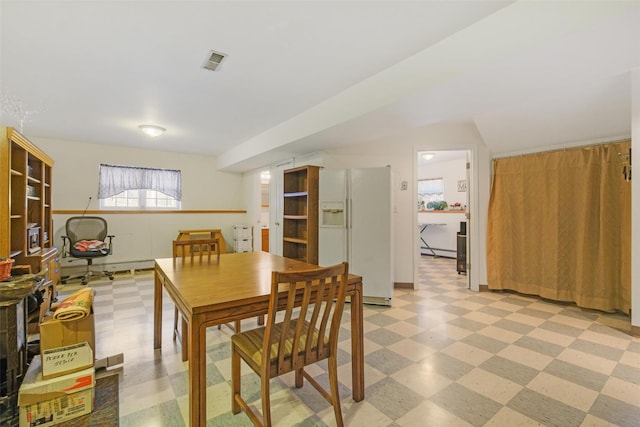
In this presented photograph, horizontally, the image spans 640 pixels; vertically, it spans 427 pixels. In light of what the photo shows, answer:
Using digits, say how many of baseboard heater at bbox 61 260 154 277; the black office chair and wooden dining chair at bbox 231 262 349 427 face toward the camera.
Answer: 2

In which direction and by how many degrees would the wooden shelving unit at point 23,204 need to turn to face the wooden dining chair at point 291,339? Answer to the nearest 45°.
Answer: approximately 45° to its right

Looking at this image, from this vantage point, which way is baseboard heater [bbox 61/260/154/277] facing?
toward the camera

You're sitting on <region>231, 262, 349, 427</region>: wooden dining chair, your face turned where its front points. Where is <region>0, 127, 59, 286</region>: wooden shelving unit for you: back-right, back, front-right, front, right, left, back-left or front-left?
front

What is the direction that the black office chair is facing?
toward the camera

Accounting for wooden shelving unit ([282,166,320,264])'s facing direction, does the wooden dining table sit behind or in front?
in front

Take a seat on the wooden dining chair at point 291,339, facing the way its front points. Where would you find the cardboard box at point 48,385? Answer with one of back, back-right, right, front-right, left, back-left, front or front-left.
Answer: front-left

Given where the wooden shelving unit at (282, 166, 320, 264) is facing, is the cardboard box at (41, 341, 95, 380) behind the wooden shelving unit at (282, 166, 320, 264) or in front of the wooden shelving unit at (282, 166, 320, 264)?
in front

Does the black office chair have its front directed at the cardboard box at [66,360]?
yes

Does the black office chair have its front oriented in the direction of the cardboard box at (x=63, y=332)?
yes

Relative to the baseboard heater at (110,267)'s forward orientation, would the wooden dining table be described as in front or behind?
in front
